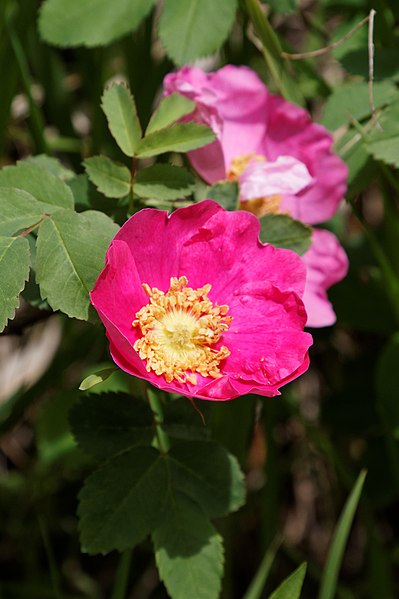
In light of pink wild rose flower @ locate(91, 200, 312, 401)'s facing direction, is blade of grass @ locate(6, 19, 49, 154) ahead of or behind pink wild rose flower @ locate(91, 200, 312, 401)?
behind

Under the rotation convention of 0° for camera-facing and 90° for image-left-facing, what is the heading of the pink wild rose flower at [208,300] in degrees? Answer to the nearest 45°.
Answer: approximately 0°
